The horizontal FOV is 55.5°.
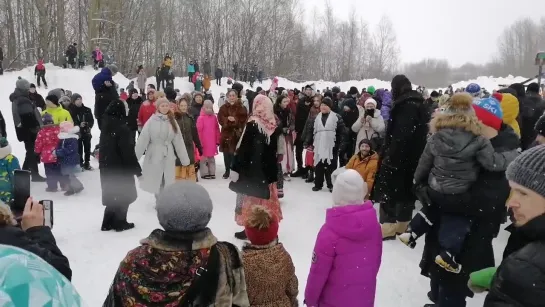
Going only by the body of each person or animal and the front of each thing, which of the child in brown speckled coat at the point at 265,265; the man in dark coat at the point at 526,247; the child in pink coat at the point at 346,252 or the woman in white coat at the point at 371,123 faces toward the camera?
the woman in white coat

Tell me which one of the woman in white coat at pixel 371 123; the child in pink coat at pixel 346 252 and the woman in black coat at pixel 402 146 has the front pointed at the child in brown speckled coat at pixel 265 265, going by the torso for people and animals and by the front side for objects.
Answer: the woman in white coat

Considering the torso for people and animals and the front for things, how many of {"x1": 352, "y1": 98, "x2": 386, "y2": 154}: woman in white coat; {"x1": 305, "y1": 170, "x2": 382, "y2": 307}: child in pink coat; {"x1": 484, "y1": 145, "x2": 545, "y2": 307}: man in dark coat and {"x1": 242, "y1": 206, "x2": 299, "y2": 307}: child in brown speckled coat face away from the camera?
2

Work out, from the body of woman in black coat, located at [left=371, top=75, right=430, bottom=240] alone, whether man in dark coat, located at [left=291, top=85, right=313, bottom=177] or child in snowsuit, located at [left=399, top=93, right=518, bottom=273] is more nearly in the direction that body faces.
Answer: the man in dark coat

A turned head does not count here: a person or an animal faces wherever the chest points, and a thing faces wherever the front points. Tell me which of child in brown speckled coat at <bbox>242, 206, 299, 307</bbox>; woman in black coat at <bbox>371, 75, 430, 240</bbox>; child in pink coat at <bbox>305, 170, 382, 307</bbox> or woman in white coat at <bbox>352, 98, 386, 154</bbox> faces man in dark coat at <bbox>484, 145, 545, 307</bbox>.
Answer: the woman in white coat

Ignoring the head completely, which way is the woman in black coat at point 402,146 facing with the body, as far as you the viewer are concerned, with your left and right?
facing away from the viewer and to the left of the viewer

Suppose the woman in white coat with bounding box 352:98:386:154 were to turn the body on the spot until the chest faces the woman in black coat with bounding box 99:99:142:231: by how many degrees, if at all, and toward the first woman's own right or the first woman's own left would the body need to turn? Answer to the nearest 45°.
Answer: approximately 45° to the first woman's own right

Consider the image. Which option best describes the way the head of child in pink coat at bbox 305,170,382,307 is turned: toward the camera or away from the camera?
away from the camera

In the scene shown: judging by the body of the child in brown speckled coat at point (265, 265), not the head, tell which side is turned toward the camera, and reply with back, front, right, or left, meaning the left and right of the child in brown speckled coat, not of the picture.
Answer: back

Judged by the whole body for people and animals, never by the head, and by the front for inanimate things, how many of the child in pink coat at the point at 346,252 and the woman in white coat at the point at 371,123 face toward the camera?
1

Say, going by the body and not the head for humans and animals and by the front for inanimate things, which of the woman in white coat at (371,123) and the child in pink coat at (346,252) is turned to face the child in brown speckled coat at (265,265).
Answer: the woman in white coat

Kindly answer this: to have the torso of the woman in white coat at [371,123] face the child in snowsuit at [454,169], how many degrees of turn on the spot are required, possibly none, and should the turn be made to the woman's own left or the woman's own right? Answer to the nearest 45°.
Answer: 0° — they already face them

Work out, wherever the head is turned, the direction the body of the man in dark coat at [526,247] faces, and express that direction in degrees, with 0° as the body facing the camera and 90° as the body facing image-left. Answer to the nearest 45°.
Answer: approximately 90°

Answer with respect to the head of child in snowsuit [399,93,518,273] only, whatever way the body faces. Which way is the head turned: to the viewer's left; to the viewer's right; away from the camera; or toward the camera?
away from the camera

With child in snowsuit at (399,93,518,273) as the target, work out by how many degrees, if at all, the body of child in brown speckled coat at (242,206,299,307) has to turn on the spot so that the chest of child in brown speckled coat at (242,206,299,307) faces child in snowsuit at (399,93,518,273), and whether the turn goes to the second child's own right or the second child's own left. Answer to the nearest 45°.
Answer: approximately 45° to the second child's own right

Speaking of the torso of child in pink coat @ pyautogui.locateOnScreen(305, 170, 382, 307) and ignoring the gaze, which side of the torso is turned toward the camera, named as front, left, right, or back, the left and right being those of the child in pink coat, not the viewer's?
back
